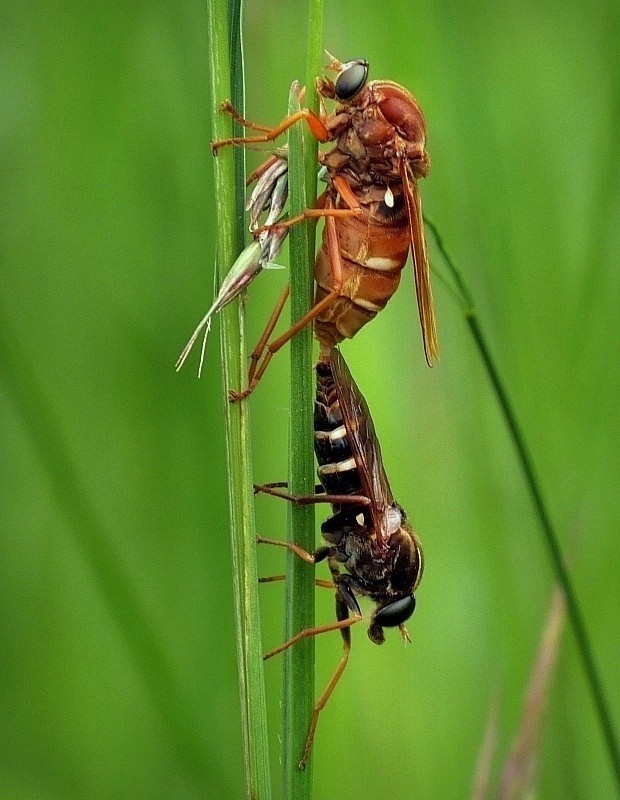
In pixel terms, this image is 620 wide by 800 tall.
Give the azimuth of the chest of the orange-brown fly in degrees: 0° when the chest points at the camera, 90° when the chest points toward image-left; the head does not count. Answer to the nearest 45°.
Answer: approximately 90°
